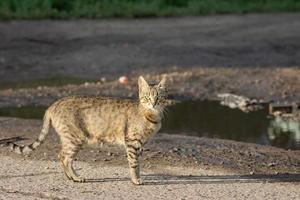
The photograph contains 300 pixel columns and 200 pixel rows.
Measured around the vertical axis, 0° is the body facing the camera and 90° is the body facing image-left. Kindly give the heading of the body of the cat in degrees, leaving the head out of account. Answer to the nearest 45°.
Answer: approximately 270°
